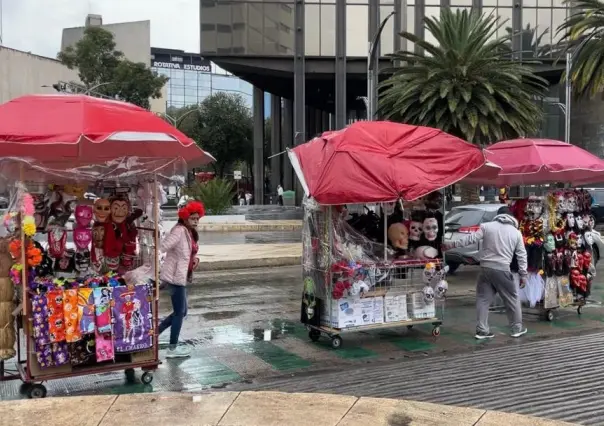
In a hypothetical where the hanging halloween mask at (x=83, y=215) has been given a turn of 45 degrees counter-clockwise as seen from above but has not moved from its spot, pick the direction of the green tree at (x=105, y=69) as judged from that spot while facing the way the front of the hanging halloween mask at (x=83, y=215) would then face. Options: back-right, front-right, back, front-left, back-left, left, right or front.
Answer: back-left

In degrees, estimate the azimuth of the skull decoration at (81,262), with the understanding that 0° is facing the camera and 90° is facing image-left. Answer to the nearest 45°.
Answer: approximately 0°

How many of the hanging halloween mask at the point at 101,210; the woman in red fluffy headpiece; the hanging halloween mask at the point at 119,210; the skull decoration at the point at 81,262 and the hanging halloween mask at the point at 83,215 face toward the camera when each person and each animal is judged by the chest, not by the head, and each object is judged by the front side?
4

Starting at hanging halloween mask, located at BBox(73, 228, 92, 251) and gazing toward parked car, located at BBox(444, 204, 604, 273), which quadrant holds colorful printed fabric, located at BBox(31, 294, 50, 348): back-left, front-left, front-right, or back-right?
back-right

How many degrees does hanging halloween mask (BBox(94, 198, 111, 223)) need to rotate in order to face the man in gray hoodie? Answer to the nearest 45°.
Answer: approximately 90° to its left

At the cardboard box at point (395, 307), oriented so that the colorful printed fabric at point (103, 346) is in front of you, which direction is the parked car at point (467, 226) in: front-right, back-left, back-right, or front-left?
back-right
